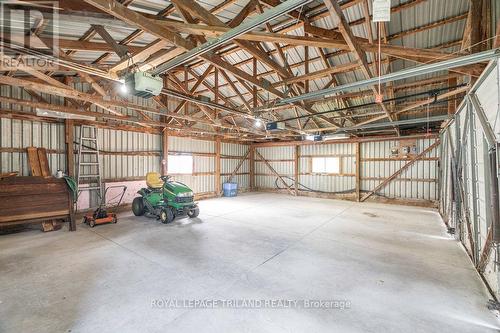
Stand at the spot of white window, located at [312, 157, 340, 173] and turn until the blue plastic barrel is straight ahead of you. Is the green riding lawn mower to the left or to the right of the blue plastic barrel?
left

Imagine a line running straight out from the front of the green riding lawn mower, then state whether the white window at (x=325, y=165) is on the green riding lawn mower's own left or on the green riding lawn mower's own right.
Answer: on the green riding lawn mower's own left

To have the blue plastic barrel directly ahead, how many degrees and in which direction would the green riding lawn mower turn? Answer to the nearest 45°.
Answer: approximately 90° to its left

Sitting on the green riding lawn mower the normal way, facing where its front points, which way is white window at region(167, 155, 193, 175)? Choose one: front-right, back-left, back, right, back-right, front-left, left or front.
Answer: back-left

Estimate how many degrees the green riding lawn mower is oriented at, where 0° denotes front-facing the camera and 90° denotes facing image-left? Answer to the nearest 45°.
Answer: approximately 315°
